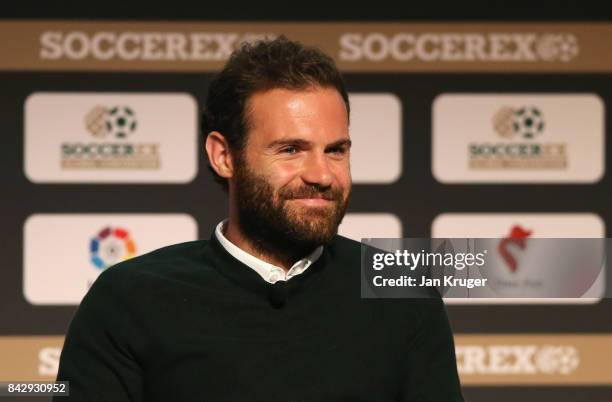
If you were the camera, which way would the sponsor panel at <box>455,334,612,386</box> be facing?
facing the viewer

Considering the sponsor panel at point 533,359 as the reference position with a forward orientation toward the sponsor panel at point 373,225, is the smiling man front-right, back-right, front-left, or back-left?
front-left

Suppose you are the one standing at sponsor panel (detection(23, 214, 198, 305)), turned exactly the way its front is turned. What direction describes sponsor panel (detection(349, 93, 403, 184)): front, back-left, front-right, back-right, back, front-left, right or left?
left

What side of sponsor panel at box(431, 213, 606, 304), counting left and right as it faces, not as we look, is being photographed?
front

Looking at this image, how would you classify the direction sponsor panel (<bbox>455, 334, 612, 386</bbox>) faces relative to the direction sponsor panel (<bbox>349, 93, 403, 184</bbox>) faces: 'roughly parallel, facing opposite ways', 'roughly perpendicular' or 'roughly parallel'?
roughly parallel

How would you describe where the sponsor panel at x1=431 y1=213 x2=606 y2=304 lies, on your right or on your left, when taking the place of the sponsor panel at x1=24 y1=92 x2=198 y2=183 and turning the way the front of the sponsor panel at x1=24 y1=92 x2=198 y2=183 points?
on your left

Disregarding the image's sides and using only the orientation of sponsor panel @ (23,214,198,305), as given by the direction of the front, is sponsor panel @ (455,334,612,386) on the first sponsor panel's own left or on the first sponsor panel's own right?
on the first sponsor panel's own left

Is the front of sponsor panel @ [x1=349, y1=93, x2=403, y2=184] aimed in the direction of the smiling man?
yes

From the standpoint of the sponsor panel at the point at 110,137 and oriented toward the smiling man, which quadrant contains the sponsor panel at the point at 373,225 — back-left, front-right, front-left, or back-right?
front-left

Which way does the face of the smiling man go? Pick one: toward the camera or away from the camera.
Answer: toward the camera

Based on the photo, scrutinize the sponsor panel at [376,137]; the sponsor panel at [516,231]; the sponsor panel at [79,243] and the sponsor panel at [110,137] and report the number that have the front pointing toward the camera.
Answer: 4
